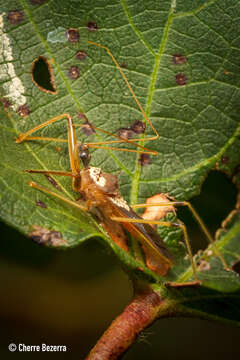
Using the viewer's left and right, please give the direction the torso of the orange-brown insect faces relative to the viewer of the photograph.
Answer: facing away from the viewer and to the left of the viewer
